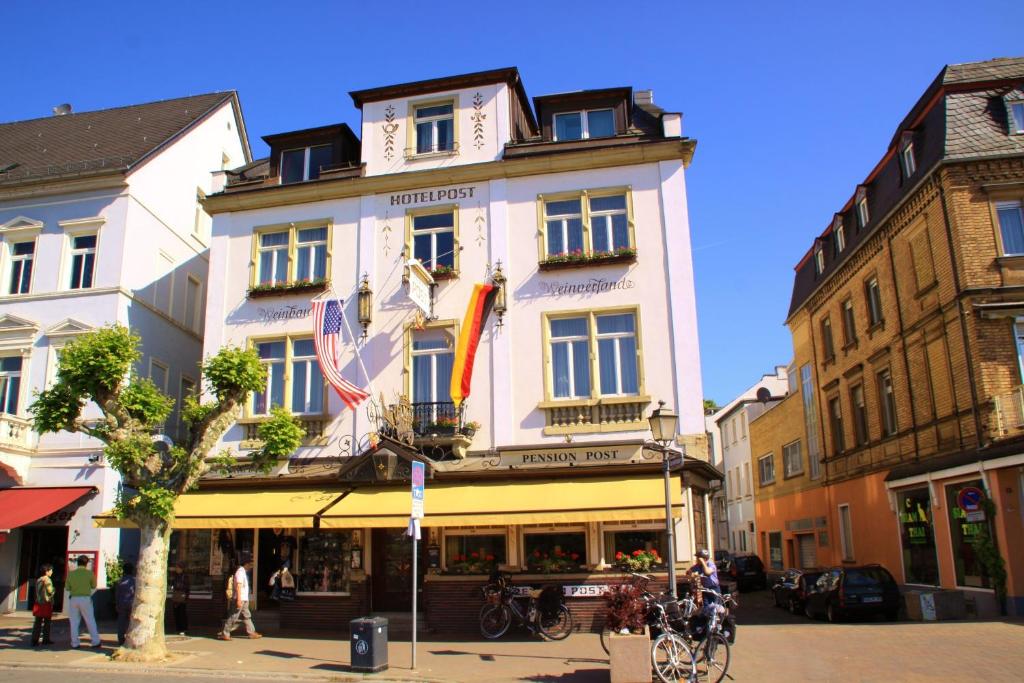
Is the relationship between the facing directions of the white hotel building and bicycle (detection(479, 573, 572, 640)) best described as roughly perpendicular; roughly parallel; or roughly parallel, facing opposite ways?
roughly perpendicular

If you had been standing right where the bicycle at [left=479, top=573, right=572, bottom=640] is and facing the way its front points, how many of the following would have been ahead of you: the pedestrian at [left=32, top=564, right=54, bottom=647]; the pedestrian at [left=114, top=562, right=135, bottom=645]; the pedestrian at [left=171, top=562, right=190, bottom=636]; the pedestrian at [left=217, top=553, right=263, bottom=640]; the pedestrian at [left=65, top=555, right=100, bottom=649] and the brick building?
5

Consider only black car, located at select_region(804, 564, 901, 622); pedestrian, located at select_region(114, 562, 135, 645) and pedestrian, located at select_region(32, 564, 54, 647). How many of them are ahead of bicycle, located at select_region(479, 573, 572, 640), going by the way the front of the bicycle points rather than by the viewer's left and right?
2

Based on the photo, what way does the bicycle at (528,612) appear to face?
to the viewer's left

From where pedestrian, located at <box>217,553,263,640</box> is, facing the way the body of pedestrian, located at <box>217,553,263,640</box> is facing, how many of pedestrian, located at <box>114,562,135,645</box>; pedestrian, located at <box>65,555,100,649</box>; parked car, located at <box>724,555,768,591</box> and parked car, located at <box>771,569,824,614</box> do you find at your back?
2

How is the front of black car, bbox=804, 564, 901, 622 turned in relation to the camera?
facing away from the viewer and to the left of the viewer
